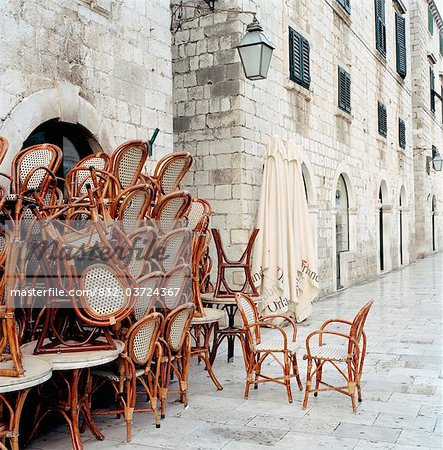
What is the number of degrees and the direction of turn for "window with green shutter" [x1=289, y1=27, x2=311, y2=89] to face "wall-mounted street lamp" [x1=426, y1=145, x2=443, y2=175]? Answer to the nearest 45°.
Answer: approximately 135° to its left

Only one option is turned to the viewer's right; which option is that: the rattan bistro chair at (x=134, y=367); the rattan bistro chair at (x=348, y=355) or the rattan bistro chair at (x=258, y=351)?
the rattan bistro chair at (x=258, y=351)

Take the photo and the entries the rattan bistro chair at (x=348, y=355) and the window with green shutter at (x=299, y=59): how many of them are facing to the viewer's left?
1

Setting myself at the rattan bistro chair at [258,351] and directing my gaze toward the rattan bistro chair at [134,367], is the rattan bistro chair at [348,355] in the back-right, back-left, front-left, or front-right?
back-left

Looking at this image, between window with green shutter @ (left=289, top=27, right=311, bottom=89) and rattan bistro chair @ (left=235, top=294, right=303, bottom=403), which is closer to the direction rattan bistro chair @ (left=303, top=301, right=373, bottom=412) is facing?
the rattan bistro chair

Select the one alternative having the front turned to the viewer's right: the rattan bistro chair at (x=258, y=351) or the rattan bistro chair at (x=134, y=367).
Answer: the rattan bistro chair at (x=258, y=351)

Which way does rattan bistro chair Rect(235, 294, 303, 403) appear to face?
to the viewer's right
